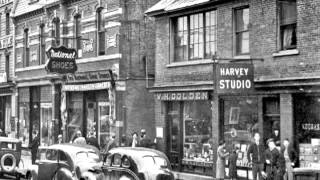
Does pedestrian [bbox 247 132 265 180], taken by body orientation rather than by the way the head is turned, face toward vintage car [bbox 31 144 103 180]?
no

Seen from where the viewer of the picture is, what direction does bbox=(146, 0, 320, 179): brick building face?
facing the viewer and to the left of the viewer

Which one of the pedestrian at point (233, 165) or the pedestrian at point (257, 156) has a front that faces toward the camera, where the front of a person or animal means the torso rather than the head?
the pedestrian at point (257, 156)

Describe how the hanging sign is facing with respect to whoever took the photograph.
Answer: facing the viewer

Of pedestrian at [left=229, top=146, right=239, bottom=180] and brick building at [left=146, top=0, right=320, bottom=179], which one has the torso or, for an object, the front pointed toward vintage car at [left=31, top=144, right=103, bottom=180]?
the brick building

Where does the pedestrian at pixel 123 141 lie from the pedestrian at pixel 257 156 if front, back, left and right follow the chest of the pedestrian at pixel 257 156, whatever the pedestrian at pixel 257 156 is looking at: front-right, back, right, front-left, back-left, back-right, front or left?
back-right

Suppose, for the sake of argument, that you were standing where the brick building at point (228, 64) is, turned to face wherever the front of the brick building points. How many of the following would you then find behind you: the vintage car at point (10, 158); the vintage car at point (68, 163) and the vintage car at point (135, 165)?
0

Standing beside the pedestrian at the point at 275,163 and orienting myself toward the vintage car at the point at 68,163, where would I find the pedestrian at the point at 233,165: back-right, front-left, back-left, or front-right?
front-right

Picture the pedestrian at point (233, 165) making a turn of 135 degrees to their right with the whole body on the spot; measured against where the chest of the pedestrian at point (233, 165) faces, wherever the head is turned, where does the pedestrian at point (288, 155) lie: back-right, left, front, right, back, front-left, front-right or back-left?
left

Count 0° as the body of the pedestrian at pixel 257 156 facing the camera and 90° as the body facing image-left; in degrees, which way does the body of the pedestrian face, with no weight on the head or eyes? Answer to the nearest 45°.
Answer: approximately 0°

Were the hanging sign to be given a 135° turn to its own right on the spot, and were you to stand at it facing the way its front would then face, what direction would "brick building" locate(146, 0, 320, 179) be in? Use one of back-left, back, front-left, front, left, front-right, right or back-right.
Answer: back

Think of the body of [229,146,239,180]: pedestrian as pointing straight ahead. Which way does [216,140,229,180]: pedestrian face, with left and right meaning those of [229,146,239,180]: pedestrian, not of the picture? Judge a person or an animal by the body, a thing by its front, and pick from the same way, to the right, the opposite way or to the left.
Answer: the same way
